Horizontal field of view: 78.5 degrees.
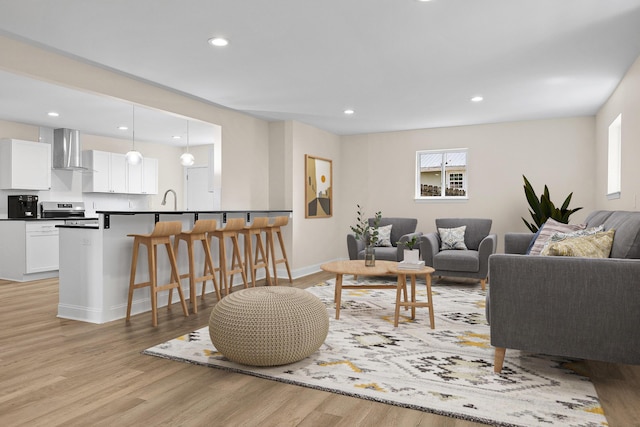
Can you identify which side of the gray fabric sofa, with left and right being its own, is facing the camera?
left

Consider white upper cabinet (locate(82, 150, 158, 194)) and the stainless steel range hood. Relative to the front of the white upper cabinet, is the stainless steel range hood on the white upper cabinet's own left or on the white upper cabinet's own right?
on the white upper cabinet's own right

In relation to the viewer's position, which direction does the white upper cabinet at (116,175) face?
facing the viewer and to the right of the viewer

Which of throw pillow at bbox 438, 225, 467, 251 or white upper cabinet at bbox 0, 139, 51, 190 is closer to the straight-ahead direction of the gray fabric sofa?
the white upper cabinet

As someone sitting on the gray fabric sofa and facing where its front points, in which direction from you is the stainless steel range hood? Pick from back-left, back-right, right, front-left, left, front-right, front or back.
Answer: front

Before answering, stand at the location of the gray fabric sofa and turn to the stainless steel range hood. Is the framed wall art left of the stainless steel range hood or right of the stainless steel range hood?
right
